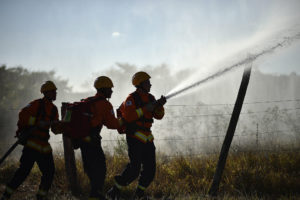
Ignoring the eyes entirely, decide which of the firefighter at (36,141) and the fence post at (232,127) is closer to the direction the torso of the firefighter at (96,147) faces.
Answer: the fence post

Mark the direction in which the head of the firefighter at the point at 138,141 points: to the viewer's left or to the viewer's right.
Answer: to the viewer's right

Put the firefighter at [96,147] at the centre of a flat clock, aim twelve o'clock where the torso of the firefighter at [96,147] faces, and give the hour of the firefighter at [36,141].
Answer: the firefighter at [36,141] is roughly at 7 o'clock from the firefighter at [96,147].

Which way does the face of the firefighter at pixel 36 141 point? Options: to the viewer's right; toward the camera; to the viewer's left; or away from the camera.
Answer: to the viewer's right

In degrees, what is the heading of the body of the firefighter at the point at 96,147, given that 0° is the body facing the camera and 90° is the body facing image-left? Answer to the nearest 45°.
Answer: approximately 270°

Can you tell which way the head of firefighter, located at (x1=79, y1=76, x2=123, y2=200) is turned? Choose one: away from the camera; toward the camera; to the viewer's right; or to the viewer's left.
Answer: to the viewer's right
